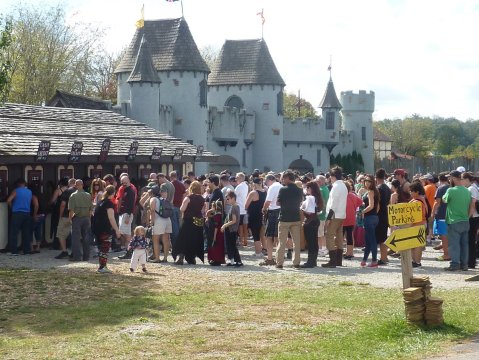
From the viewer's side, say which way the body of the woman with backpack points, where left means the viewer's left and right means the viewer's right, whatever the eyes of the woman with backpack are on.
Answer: facing away from the viewer and to the left of the viewer

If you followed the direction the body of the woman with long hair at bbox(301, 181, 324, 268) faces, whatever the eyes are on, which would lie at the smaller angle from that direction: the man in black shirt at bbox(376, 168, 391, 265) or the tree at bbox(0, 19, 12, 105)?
the tree

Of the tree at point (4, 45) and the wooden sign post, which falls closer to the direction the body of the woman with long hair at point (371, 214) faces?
the tree

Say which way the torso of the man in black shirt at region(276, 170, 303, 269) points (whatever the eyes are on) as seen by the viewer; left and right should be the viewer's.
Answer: facing away from the viewer

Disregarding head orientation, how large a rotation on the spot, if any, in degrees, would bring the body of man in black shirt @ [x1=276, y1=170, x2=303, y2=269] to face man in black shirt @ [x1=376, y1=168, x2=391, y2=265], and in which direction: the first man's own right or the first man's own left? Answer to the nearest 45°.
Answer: approximately 90° to the first man's own right

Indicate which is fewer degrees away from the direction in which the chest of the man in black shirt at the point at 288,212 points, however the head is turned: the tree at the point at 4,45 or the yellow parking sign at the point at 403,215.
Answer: the tree

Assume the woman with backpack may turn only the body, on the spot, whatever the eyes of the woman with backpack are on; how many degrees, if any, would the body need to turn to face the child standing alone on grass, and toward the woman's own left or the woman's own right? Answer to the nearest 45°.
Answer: approximately 135° to the woman's own left

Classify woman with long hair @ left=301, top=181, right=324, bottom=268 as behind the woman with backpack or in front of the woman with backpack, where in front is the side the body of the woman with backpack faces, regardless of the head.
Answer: behind
